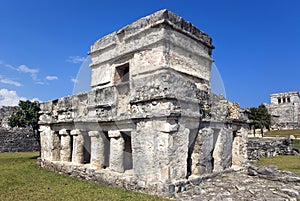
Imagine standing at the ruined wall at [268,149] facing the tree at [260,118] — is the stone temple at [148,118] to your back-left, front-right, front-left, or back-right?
back-left

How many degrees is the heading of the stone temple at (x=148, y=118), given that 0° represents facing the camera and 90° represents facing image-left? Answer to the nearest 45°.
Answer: approximately 45°

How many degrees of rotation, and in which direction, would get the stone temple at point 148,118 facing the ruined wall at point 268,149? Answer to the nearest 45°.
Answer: approximately 180°

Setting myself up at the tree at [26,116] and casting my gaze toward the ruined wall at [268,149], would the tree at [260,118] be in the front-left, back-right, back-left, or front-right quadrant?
front-left

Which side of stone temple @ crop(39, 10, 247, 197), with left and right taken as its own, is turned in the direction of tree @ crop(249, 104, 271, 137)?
back

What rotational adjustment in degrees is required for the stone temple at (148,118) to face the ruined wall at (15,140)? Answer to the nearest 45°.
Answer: approximately 90° to its right

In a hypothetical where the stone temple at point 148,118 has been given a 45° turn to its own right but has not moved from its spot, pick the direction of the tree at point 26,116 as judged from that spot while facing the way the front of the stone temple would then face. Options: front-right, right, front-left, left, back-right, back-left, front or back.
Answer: front-right
